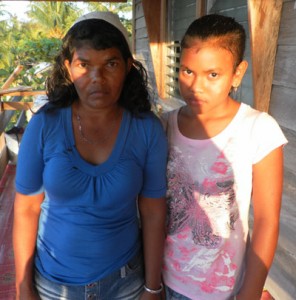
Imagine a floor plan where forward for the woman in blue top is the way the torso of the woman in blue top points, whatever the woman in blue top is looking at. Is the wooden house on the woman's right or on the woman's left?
on the woman's left

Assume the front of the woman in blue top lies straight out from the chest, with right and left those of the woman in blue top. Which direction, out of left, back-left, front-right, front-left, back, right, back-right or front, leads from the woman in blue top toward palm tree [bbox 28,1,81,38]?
back

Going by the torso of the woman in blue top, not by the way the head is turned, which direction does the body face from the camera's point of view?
toward the camera

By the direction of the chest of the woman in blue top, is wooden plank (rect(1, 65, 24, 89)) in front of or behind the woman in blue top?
behind

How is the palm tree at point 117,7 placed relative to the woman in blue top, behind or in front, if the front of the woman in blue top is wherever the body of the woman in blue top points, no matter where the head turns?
behind

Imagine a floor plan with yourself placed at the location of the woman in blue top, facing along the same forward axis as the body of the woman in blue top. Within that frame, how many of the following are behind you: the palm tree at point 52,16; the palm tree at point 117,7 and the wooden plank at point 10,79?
3
